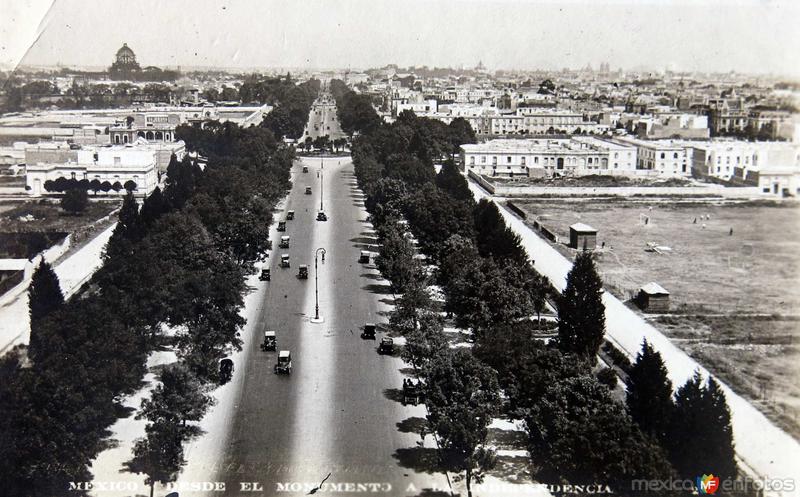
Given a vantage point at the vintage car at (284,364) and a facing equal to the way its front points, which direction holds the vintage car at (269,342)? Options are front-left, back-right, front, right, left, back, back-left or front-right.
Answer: back

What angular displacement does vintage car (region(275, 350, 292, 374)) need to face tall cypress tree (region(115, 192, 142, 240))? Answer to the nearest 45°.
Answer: approximately 135° to its right

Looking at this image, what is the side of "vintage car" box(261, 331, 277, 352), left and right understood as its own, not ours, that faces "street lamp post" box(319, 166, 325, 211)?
back

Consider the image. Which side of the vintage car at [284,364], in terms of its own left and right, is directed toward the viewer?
front

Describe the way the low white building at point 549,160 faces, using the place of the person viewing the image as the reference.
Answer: facing the viewer

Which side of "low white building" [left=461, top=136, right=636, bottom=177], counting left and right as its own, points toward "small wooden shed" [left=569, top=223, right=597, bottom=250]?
front

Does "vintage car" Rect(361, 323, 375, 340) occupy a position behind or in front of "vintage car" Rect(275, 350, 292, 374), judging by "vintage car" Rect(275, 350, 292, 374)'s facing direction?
behind

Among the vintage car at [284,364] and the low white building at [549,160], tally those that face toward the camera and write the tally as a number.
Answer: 2

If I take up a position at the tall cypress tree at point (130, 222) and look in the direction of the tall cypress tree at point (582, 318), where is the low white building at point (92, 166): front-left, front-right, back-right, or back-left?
back-left

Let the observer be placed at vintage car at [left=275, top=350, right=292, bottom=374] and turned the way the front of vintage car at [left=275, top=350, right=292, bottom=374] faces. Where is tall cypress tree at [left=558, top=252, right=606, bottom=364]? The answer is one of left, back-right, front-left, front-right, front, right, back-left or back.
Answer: left

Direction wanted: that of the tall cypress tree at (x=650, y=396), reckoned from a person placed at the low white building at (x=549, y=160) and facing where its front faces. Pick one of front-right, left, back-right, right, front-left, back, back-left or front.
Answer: front

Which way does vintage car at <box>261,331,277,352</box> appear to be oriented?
toward the camera

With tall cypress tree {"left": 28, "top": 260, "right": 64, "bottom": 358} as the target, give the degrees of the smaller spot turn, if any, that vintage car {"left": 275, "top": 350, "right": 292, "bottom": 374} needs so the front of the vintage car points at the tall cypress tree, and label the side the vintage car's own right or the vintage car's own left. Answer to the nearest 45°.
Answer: approximately 135° to the vintage car's own right

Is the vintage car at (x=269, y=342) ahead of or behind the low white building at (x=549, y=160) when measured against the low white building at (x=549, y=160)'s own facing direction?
ahead

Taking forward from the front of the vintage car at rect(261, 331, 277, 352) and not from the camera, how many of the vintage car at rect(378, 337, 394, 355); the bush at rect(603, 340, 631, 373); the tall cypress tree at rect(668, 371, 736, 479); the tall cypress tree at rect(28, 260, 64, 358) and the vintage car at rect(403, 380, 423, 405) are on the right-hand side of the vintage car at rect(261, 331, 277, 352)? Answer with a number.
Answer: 1

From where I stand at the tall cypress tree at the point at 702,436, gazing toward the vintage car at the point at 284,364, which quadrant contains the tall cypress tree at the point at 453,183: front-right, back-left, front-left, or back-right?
front-right

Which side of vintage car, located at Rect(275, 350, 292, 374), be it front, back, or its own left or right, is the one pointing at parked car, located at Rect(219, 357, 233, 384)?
right

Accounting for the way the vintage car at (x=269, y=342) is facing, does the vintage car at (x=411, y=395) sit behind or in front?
in front

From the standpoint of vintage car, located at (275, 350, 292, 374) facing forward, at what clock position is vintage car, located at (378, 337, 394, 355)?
vintage car, located at (378, 337, 394, 355) is roughly at 8 o'clock from vintage car, located at (275, 350, 292, 374).
